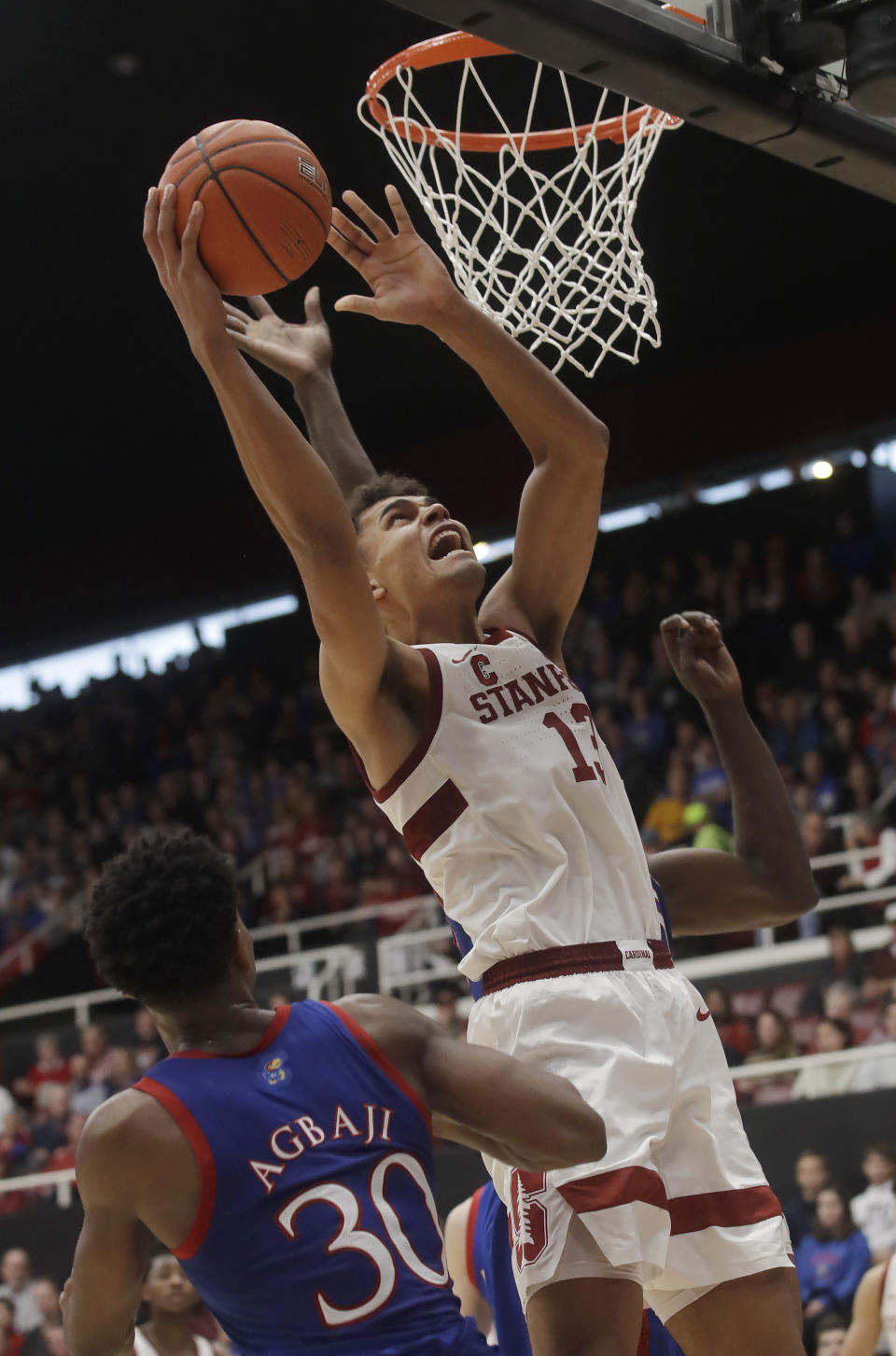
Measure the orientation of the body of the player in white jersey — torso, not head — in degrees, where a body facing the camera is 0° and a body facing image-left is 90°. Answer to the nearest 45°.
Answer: approximately 315°

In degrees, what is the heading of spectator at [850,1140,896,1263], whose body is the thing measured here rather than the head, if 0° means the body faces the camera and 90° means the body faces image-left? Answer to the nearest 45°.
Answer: approximately 0°

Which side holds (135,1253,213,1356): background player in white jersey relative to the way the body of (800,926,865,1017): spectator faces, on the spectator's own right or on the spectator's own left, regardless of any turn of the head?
on the spectator's own right

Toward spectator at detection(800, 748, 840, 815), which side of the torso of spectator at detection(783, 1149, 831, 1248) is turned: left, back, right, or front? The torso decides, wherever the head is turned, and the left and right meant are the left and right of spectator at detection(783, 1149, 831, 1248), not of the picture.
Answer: back

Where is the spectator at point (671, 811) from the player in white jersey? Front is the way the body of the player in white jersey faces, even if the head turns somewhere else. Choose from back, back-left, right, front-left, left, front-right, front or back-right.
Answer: back-left
